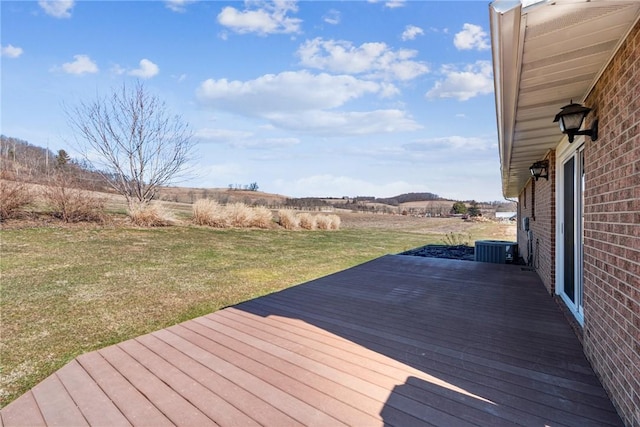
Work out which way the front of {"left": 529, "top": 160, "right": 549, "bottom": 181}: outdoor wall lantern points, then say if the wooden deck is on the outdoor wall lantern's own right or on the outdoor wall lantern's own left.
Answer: on the outdoor wall lantern's own left

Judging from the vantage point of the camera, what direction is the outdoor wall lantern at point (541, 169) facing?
facing to the left of the viewer

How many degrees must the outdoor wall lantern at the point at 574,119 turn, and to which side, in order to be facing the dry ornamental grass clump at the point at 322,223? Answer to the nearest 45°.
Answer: approximately 45° to its right

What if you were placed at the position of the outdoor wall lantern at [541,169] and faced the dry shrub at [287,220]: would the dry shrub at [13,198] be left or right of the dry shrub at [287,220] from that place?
left

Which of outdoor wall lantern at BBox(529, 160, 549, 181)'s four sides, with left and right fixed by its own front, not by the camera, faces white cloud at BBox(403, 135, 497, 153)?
right

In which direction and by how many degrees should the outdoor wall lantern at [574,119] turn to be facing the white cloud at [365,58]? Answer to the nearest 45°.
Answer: approximately 45° to its right

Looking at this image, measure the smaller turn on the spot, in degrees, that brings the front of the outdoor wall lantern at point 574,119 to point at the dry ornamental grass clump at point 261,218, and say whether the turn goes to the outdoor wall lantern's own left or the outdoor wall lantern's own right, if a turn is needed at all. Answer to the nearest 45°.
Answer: approximately 45° to the outdoor wall lantern's own right

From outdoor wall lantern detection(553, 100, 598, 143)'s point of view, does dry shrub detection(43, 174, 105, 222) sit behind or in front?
in front

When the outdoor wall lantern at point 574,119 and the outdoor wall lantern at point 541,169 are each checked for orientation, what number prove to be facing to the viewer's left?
2

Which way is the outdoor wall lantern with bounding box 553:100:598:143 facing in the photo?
to the viewer's left

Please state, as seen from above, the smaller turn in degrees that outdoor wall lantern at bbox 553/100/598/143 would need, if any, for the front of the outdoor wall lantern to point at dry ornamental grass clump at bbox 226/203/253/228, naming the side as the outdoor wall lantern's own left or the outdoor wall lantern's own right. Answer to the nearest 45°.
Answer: approximately 45° to the outdoor wall lantern's own right
